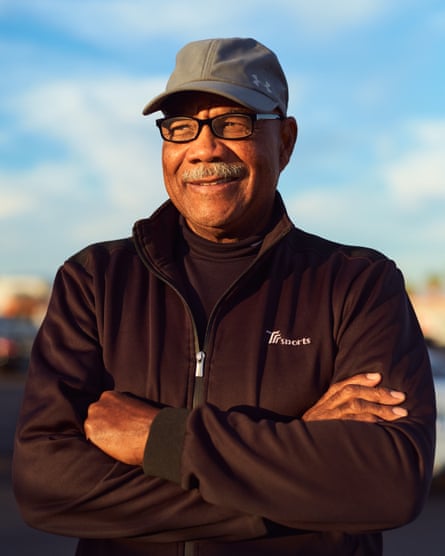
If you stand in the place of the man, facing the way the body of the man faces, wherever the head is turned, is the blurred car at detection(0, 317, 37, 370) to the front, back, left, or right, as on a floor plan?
back

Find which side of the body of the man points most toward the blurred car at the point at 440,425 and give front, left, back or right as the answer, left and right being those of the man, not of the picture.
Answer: back

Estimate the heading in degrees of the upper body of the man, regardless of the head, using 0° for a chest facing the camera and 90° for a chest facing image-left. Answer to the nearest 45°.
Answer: approximately 0°
